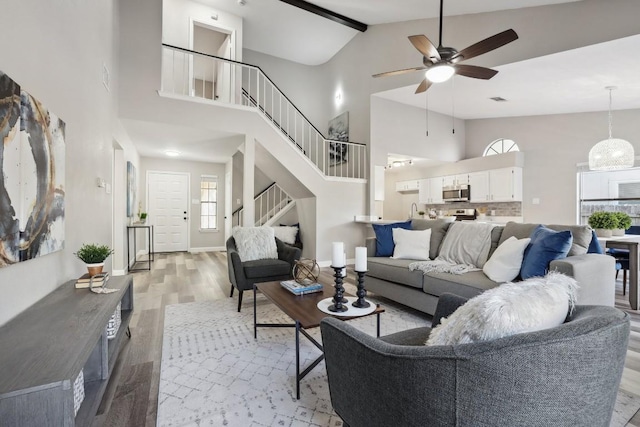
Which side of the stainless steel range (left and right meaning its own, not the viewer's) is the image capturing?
front

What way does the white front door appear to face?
toward the camera

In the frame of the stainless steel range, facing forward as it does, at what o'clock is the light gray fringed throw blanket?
The light gray fringed throw blanket is roughly at 12 o'clock from the stainless steel range.

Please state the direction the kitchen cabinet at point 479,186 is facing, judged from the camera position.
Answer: facing the viewer

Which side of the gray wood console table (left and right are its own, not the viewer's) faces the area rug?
front

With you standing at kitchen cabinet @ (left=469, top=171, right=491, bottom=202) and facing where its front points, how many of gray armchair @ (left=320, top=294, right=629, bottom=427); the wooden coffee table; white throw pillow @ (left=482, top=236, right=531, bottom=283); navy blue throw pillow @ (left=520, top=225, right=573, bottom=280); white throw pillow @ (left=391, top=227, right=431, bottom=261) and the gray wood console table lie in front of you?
6

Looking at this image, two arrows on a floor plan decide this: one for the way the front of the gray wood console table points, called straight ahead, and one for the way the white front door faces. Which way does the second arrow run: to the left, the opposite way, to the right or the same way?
to the right

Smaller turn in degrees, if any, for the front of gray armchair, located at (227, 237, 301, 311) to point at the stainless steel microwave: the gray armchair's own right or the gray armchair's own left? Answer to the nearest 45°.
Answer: approximately 90° to the gray armchair's own left

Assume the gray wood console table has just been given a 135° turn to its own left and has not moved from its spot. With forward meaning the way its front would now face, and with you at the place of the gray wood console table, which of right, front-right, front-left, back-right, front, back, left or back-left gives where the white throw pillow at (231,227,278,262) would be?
right

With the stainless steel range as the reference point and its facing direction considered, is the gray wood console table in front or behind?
in front

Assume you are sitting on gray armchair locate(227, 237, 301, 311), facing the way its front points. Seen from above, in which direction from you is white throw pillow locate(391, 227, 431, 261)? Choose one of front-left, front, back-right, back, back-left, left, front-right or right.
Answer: front-left

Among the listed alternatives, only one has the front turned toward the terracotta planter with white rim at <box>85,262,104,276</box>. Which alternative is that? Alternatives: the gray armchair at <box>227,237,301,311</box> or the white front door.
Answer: the white front door

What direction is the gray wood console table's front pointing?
to the viewer's right

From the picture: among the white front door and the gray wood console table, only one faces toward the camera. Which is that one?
the white front door

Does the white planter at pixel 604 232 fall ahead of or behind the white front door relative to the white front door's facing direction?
ahead

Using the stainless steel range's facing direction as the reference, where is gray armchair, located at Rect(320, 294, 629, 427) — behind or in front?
in front
